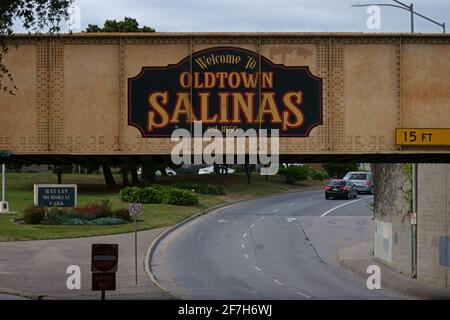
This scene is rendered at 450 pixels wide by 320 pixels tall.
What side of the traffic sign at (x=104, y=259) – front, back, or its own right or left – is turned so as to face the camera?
front

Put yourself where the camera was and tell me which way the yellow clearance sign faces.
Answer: facing the viewer

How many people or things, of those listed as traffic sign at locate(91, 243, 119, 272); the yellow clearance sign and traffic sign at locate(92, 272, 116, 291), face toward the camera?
3

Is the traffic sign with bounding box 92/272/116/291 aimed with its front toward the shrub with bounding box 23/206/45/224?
no

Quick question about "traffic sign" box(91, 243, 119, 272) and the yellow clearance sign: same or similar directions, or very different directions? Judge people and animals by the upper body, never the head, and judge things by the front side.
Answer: same or similar directions

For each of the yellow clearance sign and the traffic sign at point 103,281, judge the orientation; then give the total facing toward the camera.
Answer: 2

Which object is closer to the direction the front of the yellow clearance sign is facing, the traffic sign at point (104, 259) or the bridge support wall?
the traffic sign

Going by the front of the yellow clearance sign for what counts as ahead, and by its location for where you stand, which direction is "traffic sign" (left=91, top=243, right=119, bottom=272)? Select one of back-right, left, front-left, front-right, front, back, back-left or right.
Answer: right

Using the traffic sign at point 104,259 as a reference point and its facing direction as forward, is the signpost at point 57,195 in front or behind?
behind

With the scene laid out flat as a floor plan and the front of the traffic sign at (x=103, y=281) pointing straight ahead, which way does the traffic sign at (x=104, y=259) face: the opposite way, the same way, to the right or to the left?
the same way

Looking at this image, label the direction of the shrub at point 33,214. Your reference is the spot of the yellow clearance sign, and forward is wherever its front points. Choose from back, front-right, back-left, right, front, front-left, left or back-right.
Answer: back-right

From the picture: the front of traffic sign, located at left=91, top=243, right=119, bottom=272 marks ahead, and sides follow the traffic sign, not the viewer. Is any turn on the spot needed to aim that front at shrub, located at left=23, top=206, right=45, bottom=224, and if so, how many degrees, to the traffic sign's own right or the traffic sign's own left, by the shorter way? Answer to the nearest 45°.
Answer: approximately 180°

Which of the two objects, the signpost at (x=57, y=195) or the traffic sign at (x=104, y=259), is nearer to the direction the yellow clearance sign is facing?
the traffic sign

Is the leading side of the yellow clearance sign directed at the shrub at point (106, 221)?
no

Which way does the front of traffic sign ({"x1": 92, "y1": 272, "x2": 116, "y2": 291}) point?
toward the camera

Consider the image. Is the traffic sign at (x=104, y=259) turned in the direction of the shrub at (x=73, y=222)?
no

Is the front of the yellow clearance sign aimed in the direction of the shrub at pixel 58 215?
no
